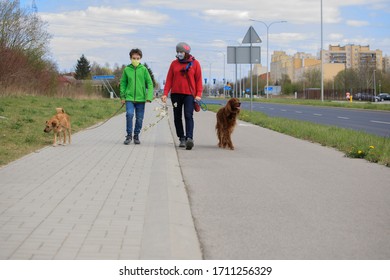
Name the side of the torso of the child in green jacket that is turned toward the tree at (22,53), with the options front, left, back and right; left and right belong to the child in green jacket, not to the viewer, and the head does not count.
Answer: back

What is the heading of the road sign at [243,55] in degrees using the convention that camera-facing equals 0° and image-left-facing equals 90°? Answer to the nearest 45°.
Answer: approximately 180°

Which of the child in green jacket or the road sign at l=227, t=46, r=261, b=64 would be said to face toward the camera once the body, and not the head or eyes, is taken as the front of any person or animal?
the child in green jacket

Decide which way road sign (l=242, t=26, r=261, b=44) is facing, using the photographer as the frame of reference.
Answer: facing away from the viewer

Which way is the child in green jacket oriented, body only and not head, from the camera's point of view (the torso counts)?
toward the camera

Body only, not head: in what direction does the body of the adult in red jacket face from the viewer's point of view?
toward the camera

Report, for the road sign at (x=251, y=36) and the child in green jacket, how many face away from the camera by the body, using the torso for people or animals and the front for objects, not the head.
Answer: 1

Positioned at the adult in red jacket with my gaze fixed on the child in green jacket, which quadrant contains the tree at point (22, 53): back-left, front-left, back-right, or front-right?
front-right

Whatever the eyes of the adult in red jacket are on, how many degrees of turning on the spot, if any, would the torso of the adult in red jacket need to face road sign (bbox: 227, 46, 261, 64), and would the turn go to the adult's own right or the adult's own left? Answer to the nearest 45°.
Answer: approximately 180°

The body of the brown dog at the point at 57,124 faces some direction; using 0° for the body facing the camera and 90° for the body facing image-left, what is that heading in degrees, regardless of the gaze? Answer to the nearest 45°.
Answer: approximately 45°

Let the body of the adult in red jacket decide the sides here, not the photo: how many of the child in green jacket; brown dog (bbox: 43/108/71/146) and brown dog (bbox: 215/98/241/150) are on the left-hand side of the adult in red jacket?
1

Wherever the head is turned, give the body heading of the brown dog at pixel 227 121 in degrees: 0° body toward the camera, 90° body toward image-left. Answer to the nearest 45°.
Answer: approximately 315°

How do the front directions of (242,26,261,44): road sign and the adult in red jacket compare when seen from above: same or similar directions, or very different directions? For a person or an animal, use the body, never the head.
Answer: very different directions

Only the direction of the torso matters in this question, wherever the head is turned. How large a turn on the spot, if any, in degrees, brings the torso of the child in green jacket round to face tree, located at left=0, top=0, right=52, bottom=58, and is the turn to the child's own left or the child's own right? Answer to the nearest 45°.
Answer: approximately 180°

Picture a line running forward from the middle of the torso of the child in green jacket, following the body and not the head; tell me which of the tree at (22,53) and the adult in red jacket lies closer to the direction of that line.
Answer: the adult in red jacket

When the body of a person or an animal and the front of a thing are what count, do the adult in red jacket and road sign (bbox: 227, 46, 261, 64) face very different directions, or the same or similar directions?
very different directions
